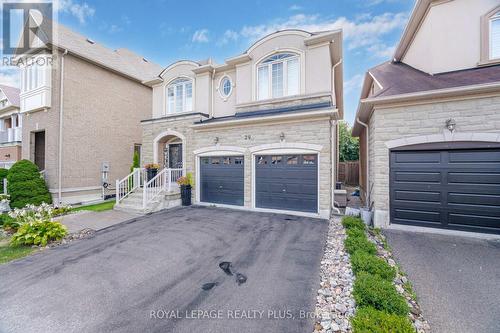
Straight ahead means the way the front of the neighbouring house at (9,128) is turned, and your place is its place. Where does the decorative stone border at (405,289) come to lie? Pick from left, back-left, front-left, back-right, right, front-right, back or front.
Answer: front-left

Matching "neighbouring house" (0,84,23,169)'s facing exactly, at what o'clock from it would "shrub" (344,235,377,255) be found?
The shrub is roughly at 10 o'clock from the neighbouring house.

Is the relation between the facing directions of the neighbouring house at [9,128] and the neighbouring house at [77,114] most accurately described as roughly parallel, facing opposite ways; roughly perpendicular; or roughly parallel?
roughly parallel

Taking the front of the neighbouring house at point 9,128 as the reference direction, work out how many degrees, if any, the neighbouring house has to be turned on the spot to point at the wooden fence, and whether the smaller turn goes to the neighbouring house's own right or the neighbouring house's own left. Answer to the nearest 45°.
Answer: approximately 90° to the neighbouring house's own left

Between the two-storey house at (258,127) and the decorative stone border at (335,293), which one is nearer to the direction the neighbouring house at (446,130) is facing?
the decorative stone border

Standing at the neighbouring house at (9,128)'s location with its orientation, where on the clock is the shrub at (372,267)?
The shrub is roughly at 10 o'clock from the neighbouring house.

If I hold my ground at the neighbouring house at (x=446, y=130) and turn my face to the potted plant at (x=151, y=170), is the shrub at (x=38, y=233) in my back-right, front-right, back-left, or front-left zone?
front-left

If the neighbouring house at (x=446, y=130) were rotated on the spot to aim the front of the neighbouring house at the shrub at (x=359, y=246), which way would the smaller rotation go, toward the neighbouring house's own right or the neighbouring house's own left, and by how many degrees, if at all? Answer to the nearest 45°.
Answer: approximately 45° to the neighbouring house's own right

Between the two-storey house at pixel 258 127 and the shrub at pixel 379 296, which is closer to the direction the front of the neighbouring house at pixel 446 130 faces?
the shrub

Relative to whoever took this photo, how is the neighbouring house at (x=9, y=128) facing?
facing the viewer and to the left of the viewer

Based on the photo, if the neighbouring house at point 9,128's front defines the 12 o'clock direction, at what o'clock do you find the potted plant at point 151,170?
The potted plant is roughly at 10 o'clock from the neighbouring house.

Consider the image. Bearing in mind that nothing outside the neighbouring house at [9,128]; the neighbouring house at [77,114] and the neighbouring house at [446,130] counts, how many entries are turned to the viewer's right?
0

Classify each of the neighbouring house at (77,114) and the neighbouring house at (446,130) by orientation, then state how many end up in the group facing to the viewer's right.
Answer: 0

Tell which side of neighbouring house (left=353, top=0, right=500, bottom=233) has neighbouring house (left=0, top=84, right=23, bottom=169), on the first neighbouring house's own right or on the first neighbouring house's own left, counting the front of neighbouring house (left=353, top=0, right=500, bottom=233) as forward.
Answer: on the first neighbouring house's own right

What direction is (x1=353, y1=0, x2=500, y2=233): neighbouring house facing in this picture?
toward the camera

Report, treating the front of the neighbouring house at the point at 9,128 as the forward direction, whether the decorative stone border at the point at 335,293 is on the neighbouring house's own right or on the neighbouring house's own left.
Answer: on the neighbouring house's own left

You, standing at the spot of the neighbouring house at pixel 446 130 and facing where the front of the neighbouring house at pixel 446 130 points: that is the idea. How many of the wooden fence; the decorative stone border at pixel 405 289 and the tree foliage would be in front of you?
1
